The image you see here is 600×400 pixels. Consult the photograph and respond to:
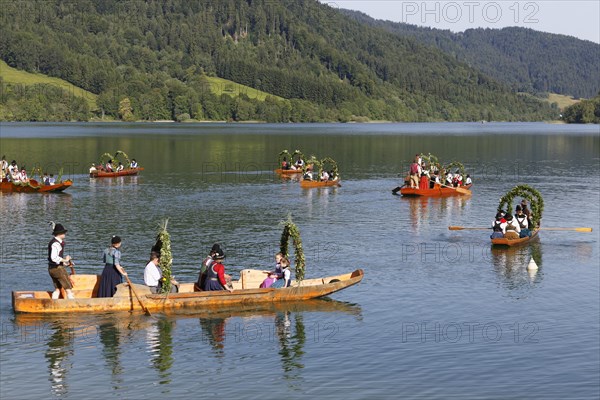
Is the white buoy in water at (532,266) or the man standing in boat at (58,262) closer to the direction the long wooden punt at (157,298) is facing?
the white buoy in water

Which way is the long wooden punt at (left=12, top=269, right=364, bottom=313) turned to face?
to the viewer's right
